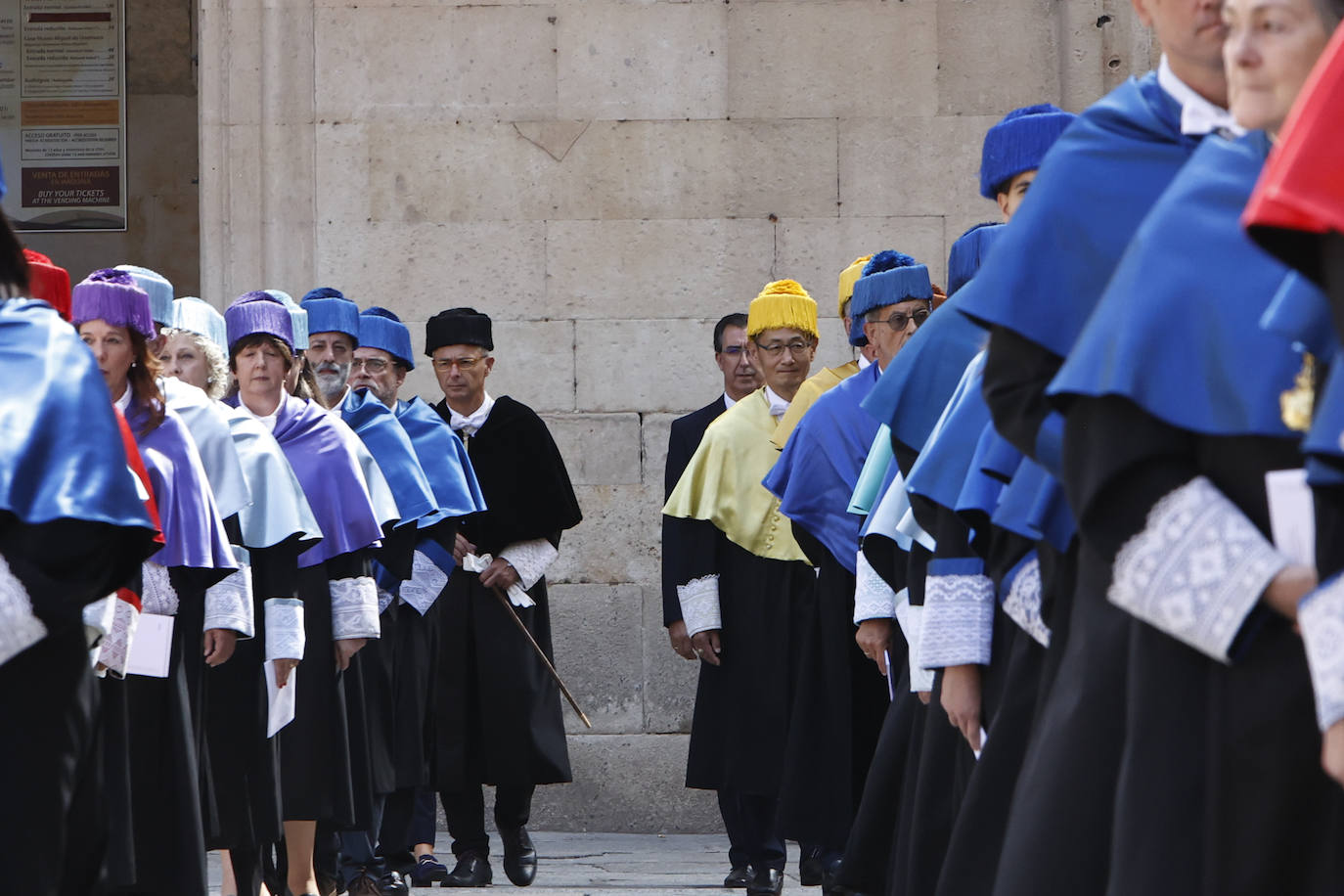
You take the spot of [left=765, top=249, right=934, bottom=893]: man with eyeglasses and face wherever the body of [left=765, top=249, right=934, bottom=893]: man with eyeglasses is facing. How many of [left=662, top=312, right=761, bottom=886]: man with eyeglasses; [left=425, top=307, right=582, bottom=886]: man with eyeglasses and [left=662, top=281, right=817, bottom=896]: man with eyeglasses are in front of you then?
0

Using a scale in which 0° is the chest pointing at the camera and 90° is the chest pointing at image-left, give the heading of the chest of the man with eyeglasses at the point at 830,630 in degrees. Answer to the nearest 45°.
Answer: approximately 315°

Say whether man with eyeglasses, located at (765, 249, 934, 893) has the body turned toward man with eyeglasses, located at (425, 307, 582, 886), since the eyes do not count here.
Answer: no

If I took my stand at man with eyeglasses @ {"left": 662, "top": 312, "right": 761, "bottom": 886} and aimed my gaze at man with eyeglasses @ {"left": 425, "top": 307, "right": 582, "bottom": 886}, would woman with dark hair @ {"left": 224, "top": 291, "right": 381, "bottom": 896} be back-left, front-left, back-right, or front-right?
front-left

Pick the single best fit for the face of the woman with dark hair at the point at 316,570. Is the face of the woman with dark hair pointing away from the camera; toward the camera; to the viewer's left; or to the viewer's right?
toward the camera

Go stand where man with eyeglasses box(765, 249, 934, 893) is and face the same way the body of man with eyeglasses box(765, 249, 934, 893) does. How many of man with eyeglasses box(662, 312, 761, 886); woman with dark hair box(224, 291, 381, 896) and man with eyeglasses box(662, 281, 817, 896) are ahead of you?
0

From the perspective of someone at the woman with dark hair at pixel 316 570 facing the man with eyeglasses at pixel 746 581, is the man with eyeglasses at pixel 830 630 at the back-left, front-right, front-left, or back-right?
front-right

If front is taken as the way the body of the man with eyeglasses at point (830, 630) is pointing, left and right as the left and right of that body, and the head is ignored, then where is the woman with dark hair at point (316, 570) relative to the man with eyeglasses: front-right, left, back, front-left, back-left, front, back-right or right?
back-right

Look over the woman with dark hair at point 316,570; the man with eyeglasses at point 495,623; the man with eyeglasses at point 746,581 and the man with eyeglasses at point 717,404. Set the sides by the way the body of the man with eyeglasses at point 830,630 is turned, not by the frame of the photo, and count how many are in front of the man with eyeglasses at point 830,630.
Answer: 0

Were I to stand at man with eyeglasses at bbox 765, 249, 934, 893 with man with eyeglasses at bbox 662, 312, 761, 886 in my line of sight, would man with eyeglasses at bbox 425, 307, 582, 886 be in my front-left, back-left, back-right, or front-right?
front-left

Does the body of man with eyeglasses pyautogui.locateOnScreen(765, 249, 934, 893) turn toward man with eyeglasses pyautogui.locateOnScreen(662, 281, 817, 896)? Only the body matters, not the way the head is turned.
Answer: no

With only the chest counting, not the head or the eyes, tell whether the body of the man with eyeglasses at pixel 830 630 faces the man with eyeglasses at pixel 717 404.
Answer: no

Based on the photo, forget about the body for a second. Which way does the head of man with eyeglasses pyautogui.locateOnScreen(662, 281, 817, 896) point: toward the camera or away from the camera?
toward the camera
